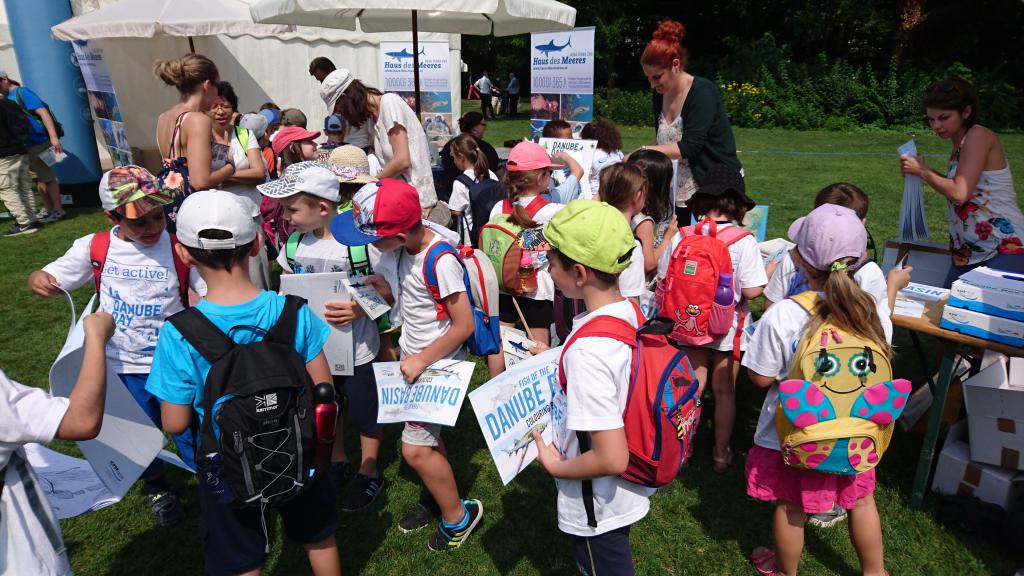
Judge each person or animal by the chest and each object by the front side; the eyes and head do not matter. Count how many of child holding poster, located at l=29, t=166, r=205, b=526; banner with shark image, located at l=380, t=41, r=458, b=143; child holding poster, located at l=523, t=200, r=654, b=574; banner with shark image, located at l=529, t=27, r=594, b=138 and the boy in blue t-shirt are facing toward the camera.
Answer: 3

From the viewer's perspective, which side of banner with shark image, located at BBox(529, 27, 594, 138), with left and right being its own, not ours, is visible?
front

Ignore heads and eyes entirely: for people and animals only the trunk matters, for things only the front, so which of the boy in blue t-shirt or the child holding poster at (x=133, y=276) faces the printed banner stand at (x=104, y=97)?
the boy in blue t-shirt

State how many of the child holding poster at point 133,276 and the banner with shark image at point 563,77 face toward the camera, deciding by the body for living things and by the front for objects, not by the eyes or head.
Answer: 2

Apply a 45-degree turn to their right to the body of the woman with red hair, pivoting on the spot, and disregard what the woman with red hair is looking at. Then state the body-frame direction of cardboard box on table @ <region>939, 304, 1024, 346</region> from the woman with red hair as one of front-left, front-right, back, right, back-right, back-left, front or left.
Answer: back-left

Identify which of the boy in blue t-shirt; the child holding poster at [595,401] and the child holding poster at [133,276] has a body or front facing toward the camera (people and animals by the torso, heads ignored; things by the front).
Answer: the child holding poster at [133,276]

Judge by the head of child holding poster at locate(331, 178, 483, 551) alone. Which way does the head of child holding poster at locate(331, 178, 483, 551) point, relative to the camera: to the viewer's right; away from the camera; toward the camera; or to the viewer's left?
to the viewer's left

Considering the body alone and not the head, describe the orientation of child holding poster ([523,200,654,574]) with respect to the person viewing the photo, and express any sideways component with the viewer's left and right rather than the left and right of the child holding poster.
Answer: facing to the left of the viewer

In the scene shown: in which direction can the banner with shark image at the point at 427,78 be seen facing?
toward the camera

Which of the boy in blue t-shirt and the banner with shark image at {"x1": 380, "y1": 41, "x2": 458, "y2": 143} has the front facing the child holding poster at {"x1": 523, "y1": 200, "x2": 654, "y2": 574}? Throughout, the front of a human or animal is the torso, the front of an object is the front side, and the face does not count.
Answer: the banner with shark image

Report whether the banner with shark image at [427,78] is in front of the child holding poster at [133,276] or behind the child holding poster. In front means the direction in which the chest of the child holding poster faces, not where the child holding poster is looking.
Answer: behind

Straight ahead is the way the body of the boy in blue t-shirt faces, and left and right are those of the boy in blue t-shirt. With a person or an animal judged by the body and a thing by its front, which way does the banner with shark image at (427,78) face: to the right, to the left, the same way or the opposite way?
the opposite way

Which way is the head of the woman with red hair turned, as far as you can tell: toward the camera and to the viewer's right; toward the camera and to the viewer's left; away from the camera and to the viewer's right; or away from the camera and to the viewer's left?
toward the camera and to the viewer's left

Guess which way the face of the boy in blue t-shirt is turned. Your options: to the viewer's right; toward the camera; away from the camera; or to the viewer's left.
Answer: away from the camera
